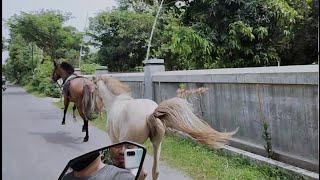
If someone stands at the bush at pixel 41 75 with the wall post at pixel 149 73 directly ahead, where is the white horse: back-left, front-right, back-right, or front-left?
front-right

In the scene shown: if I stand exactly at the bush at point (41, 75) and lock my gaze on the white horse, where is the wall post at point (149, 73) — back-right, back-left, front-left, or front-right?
front-left

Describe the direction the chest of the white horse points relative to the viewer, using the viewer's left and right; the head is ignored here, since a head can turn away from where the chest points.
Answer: facing away from the viewer and to the left of the viewer

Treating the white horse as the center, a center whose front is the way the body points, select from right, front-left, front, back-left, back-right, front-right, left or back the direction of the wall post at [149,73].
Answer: front-right
